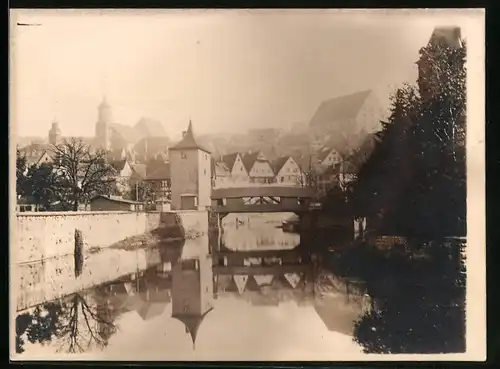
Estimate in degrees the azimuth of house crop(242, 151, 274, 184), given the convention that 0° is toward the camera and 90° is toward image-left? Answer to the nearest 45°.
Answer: approximately 0°
